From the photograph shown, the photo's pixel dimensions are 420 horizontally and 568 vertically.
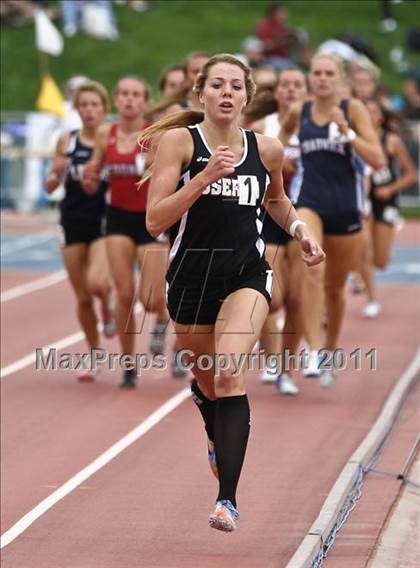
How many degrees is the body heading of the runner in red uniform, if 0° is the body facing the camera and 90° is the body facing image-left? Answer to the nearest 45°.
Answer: approximately 0°

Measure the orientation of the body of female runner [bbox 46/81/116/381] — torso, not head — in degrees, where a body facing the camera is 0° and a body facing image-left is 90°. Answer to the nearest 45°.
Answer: approximately 0°

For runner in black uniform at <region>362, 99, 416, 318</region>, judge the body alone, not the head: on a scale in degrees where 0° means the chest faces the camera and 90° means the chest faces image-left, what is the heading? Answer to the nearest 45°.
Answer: approximately 45°

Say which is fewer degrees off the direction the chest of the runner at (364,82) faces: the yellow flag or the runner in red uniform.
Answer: the runner in red uniform

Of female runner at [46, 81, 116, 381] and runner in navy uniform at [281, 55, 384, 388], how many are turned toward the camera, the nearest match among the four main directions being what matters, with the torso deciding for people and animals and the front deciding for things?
2
